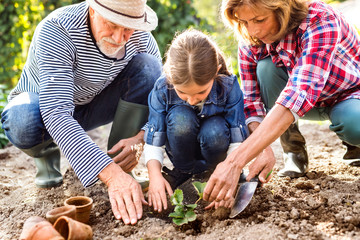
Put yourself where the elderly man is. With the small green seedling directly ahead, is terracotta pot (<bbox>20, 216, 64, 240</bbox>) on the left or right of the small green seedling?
right

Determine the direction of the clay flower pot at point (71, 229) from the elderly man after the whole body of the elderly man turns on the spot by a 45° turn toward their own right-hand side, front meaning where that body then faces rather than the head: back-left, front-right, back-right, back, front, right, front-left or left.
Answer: front

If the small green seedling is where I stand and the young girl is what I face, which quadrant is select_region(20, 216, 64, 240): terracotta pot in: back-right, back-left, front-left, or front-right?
back-left

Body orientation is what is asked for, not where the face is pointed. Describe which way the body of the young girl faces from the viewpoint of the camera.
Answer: toward the camera

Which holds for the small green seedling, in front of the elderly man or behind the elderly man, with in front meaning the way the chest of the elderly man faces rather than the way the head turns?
in front

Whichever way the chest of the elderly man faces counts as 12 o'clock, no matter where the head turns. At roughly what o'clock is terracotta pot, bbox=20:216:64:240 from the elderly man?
The terracotta pot is roughly at 2 o'clock from the elderly man.

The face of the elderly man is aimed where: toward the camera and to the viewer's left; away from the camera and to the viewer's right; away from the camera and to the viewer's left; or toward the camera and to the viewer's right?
toward the camera and to the viewer's right

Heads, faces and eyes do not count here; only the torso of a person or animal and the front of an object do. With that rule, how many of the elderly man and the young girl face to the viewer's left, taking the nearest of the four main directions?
0

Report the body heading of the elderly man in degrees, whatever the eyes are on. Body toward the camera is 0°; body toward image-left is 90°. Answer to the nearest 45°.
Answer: approximately 315°
